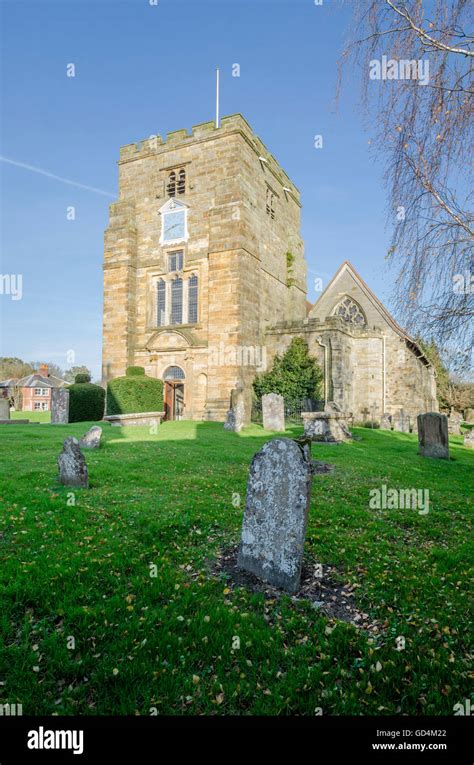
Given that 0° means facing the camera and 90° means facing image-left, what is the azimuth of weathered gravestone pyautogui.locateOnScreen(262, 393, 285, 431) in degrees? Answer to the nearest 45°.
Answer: approximately 0°

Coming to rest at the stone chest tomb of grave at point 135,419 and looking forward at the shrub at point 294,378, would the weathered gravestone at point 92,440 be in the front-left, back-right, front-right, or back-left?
back-right

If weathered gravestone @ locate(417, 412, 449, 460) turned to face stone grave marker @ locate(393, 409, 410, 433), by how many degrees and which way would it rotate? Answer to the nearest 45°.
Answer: approximately 180°

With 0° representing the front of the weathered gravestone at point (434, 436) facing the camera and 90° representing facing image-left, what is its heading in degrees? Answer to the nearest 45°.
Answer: approximately 0°

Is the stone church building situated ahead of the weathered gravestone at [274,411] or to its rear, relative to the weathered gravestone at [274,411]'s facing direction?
to the rear

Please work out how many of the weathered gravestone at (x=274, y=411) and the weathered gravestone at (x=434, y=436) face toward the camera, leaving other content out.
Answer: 2

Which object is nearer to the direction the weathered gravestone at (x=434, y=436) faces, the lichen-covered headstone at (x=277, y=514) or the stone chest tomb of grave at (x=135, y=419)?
the lichen-covered headstone

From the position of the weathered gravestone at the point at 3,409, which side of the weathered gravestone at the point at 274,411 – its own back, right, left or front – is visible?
right

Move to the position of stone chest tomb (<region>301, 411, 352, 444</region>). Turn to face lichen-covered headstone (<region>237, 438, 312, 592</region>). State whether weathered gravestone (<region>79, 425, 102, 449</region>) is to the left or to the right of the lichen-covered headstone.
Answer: right
